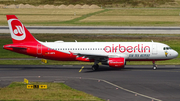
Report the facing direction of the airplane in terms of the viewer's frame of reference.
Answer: facing to the right of the viewer
